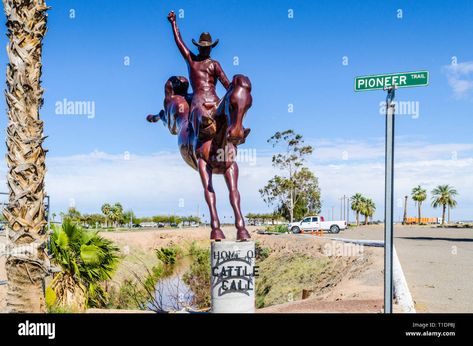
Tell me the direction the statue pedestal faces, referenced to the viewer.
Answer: facing the viewer

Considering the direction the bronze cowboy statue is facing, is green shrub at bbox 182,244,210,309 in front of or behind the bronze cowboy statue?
behind

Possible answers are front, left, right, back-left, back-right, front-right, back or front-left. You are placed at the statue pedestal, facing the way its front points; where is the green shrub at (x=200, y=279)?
back

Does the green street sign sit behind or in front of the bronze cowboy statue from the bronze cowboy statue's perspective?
in front

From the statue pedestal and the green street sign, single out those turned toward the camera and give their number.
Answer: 2

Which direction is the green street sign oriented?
toward the camera

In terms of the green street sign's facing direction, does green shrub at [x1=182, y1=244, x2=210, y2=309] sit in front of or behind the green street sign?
behind

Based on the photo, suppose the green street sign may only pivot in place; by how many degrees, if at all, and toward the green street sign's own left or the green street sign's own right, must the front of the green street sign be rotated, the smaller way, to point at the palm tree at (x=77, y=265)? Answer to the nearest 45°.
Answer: approximately 135° to the green street sign's own right
